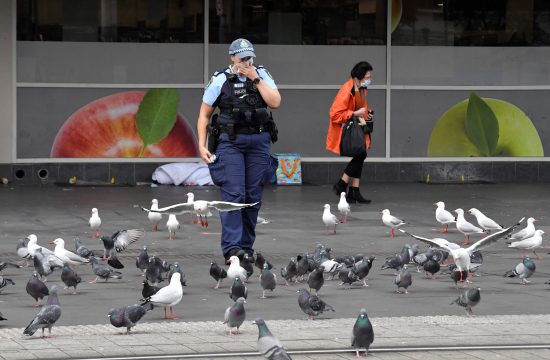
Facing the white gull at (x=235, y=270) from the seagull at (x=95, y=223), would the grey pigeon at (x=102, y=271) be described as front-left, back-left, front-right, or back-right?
front-right

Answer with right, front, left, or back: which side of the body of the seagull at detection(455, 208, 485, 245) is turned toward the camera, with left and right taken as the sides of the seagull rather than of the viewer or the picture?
left

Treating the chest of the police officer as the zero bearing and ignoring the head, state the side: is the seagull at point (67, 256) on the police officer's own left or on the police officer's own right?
on the police officer's own right

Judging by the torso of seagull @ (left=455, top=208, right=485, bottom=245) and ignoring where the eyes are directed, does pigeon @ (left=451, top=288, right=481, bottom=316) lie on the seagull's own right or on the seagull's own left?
on the seagull's own left

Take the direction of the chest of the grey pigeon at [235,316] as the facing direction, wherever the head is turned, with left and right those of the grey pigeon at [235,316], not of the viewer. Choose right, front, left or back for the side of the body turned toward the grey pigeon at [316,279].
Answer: left

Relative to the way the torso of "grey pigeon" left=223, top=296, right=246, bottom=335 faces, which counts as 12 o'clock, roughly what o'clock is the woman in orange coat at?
The woman in orange coat is roughly at 8 o'clock from the grey pigeon.

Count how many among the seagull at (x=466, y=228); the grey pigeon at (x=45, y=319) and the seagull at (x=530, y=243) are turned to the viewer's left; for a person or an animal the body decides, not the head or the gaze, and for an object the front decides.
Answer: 1

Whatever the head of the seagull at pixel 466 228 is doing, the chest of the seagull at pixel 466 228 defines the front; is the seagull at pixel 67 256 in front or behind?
in front

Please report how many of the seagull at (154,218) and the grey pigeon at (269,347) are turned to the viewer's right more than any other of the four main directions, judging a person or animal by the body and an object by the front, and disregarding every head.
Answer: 0
